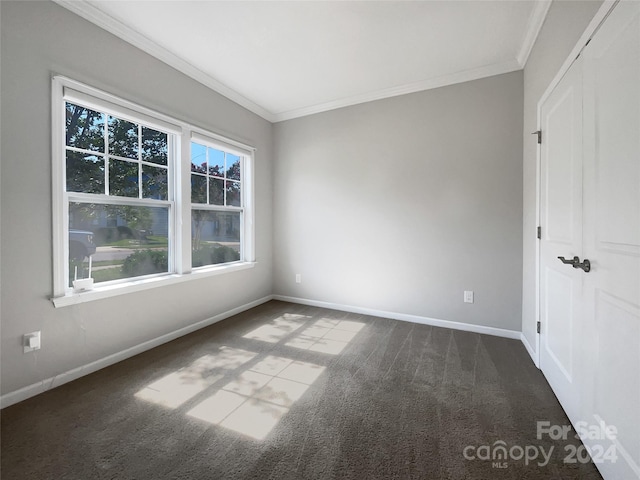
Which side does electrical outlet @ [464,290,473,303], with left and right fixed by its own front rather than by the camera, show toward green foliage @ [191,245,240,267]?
right

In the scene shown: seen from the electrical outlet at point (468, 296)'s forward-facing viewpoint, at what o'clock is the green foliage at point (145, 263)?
The green foliage is roughly at 2 o'clock from the electrical outlet.

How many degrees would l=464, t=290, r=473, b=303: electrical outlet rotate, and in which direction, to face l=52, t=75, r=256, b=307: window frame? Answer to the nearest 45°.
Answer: approximately 45° to its right

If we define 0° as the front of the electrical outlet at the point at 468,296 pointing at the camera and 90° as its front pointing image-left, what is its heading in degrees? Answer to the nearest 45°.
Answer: approximately 0°

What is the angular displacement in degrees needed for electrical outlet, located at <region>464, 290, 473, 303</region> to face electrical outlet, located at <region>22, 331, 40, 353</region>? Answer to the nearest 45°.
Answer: approximately 45° to its right

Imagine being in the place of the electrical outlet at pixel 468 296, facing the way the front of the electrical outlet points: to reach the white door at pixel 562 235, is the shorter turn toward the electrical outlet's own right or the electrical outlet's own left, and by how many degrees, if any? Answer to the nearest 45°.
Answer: approximately 45° to the electrical outlet's own left
